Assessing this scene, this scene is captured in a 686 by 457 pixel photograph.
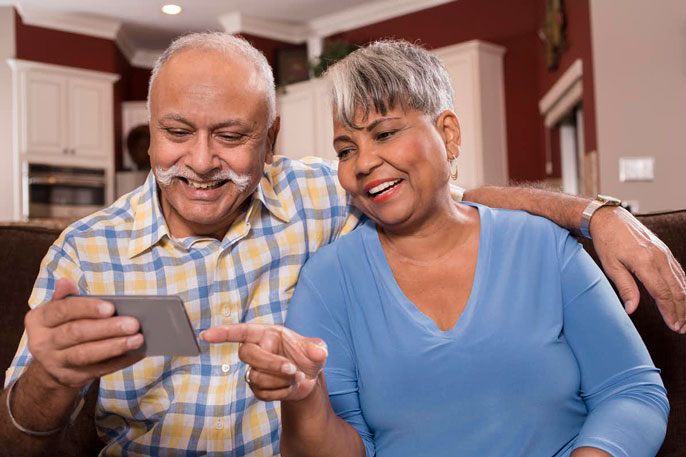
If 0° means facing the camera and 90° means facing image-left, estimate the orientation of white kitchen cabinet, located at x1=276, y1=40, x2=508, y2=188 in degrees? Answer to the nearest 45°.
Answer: approximately 45°

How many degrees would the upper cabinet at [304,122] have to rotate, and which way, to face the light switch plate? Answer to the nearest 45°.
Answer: approximately 90° to its left

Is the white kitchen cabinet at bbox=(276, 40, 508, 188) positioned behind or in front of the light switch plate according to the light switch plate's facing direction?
behind

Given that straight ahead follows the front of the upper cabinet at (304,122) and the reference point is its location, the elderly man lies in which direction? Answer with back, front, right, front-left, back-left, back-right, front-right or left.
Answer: front-left

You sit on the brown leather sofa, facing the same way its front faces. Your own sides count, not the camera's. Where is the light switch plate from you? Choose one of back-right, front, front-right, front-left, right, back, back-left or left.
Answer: back-left

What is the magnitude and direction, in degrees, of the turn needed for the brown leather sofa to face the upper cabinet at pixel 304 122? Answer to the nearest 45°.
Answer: approximately 180°

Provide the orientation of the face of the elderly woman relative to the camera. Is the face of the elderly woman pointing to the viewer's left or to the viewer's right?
to the viewer's left

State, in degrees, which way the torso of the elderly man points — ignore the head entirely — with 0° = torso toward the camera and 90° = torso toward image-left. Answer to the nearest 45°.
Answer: approximately 0°

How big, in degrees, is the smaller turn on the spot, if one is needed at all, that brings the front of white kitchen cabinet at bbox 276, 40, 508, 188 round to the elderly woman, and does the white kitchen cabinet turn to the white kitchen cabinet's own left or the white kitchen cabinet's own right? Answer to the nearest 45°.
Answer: approximately 45° to the white kitchen cabinet's own left

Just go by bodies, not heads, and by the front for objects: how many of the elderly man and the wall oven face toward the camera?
2
